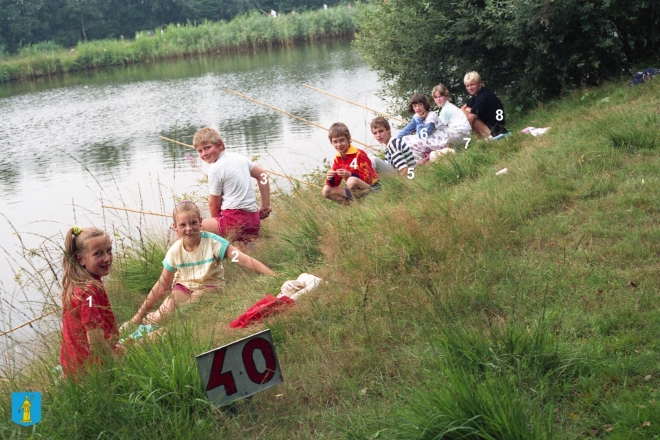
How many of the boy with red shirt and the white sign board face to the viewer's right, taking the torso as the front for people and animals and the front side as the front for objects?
0

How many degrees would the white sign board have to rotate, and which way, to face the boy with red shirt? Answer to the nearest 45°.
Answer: approximately 180°

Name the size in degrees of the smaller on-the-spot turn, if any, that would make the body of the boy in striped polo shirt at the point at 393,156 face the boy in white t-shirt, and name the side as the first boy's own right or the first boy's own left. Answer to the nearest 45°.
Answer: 0° — they already face them

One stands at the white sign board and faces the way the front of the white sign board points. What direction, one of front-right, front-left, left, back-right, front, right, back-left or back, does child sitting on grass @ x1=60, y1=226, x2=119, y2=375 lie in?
back-right

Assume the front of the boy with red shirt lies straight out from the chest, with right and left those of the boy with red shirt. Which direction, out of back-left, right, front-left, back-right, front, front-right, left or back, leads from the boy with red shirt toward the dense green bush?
back

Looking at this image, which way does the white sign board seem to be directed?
toward the camera

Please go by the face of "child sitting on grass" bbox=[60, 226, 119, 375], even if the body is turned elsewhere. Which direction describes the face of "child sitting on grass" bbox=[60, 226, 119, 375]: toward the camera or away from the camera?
toward the camera

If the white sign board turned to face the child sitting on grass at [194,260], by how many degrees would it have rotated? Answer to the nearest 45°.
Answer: approximately 180°

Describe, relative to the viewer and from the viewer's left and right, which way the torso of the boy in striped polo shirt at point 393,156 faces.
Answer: facing the viewer and to the left of the viewer

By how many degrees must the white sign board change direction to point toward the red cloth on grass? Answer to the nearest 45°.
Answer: approximately 180°

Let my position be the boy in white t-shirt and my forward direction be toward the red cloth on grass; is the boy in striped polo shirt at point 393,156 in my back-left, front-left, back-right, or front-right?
back-left
